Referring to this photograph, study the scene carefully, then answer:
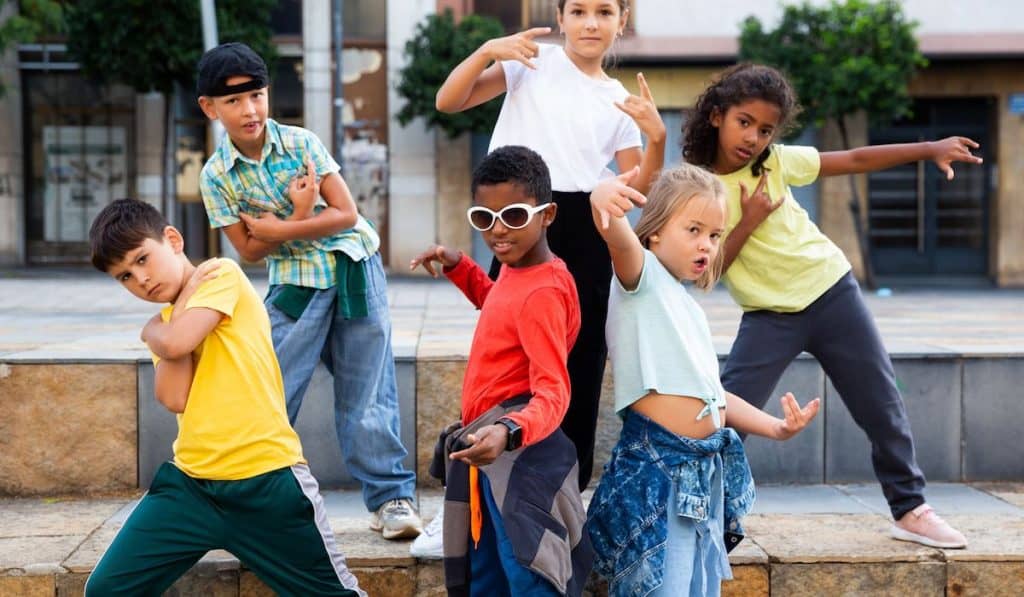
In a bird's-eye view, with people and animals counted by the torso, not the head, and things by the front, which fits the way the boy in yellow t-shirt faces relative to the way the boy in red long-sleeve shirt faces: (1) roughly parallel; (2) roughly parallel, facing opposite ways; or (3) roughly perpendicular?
roughly parallel

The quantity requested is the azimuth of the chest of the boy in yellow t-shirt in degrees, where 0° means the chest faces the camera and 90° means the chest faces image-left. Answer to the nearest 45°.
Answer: approximately 45°

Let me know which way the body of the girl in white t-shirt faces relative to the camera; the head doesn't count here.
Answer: toward the camera

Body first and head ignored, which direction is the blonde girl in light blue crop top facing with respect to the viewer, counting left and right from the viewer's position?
facing the viewer and to the right of the viewer

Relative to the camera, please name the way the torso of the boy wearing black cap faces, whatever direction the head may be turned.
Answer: toward the camera

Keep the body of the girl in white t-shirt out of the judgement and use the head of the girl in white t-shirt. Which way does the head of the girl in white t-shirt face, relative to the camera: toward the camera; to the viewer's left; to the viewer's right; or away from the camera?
toward the camera

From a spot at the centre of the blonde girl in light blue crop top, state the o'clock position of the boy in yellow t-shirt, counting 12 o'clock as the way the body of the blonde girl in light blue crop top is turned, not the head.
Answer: The boy in yellow t-shirt is roughly at 4 o'clock from the blonde girl in light blue crop top.

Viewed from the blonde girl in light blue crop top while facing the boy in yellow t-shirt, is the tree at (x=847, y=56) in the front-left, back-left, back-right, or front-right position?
back-right

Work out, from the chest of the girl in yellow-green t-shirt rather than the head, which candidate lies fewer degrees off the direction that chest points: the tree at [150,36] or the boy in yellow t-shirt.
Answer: the boy in yellow t-shirt

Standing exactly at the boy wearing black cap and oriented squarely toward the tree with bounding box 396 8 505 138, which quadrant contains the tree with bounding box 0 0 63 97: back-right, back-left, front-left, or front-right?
front-left

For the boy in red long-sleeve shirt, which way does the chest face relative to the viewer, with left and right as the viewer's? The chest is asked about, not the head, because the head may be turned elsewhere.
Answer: facing the viewer and to the left of the viewer

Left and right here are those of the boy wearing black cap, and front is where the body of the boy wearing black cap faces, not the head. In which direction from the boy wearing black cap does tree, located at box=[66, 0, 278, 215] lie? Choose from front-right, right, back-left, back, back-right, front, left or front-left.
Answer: back
